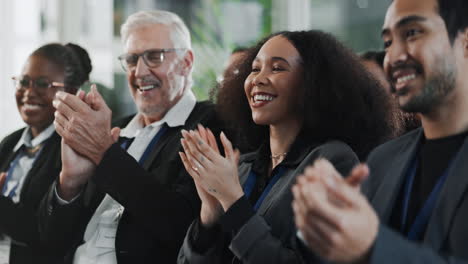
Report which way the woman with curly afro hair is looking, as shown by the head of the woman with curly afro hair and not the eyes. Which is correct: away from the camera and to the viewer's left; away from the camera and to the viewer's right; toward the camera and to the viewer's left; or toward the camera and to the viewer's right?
toward the camera and to the viewer's left

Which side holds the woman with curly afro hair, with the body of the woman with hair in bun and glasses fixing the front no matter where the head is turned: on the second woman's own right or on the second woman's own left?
on the second woman's own left

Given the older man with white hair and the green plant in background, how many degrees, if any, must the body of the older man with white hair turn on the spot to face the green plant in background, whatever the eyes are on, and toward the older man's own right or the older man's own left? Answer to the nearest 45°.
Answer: approximately 135° to the older man's own right

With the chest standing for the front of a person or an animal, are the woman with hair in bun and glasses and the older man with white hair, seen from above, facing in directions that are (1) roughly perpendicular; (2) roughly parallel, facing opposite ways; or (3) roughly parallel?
roughly parallel

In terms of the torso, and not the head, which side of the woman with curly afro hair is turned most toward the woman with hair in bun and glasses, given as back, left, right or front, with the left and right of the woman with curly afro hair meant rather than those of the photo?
right

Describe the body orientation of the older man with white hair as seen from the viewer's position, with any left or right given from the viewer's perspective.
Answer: facing the viewer and to the left of the viewer

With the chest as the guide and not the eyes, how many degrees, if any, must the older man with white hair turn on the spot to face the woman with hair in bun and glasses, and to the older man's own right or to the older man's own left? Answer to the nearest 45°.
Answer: approximately 90° to the older man's own right

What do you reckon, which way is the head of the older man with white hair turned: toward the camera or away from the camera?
toward the camera

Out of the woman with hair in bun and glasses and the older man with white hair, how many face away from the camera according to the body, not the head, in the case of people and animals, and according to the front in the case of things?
0

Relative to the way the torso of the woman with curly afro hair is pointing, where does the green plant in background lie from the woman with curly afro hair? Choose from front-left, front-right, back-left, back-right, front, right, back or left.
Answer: back-right

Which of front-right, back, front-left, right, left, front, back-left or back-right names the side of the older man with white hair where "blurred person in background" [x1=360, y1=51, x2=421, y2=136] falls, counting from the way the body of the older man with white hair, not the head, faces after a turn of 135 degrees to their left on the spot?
front

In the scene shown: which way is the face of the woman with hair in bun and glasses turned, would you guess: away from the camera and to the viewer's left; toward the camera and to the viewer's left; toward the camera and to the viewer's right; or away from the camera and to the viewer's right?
toward the camera and to the viewer's left
